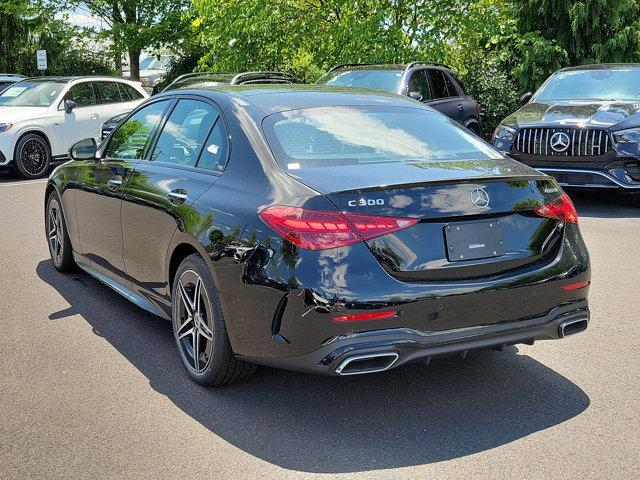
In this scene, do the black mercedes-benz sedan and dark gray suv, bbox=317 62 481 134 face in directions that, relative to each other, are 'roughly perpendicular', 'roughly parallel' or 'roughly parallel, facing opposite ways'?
roughly perpendicular

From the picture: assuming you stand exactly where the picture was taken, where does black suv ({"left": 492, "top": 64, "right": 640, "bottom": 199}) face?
facing the viewer and to the left of the viewer

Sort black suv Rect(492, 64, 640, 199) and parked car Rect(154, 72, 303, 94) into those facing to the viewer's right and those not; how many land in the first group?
0

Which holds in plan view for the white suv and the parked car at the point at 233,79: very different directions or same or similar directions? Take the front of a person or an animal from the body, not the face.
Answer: same or similar directions

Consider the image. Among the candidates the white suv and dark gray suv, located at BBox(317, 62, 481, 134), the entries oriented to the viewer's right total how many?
0

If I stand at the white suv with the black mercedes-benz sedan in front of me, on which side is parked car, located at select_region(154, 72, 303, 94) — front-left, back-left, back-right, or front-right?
front-left

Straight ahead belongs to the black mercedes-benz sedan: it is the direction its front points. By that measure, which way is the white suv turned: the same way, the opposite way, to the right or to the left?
to the left

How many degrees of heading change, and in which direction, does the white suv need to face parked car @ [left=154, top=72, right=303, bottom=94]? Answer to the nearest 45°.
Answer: approximately 135° to its left

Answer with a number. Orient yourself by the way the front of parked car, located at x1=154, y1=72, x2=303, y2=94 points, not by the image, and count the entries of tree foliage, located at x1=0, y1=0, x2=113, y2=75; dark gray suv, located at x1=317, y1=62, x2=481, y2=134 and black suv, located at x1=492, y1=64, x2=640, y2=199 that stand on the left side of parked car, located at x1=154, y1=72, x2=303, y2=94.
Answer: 2

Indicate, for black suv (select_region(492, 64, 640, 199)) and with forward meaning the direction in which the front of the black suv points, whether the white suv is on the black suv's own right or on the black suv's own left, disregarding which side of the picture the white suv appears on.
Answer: on the black suv's own right

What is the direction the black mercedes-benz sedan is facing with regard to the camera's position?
facing away from the viewer and to the left of the viewer

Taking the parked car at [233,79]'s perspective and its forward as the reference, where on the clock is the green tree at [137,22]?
The green tree is roughly at 4 o'clock from the parked car.

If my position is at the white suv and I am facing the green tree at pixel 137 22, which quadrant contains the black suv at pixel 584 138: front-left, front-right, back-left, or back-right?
back-right

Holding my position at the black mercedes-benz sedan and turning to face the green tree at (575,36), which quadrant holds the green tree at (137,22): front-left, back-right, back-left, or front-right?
front-left

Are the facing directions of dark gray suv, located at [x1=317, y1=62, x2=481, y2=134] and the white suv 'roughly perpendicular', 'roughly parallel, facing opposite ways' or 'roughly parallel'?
roughly parallel
